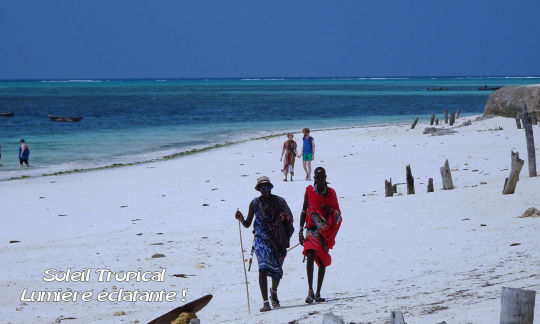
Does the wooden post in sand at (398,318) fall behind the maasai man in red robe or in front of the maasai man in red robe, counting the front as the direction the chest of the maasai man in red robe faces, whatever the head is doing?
in front

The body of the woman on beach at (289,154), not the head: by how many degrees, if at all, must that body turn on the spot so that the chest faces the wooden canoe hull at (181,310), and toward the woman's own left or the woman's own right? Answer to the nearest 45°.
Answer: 0° — they already face it

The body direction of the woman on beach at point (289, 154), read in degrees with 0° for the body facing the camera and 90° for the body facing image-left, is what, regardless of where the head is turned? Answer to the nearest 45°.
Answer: approximately 0°

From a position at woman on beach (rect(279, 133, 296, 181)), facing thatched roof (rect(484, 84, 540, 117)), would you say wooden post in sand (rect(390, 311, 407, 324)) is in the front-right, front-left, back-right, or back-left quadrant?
back-right

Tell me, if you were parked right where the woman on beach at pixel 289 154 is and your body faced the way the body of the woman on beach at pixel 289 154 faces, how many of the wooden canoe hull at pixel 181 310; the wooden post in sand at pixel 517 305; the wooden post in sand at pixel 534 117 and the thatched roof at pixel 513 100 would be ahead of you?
2

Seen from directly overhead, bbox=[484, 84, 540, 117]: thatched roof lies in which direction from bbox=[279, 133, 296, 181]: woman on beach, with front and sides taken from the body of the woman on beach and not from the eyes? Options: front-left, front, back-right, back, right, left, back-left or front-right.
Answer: back-left

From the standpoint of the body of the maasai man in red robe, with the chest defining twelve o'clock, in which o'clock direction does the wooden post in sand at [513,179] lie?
The wooden post in sand is roughly at 7 o'clock from the maasai man in red robe.

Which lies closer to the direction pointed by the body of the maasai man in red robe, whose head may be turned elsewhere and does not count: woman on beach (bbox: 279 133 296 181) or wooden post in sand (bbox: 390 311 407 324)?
the wooden post in sand

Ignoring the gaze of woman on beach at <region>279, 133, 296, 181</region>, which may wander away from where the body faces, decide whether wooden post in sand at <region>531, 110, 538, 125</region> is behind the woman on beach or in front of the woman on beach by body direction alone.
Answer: behind

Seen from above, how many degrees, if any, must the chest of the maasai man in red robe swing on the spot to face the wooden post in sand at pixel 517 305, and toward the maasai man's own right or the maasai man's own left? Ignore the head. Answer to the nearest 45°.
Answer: approximately 45° to the maasai man's own left

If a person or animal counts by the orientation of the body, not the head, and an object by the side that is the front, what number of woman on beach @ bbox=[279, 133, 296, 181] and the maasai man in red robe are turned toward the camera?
2
